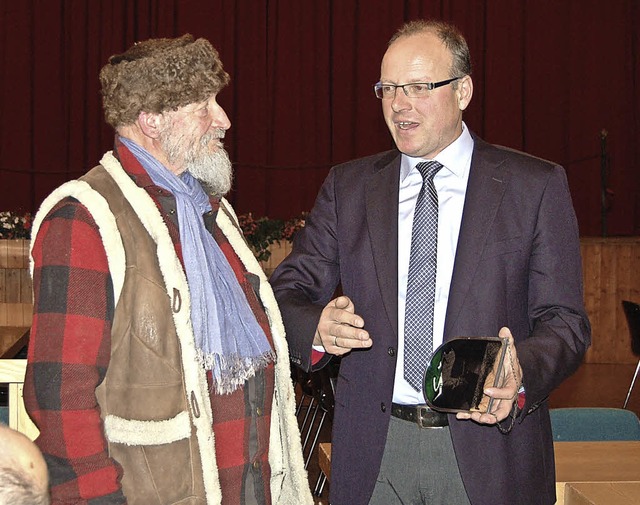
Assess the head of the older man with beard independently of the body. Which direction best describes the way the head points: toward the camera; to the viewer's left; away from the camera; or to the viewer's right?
to the viewer's right

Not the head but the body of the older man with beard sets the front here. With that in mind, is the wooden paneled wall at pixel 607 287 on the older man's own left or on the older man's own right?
on the older man's own left

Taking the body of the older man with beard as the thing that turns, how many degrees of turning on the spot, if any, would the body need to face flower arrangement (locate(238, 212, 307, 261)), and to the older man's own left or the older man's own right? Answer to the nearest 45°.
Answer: approximately 135° to the older man's own left

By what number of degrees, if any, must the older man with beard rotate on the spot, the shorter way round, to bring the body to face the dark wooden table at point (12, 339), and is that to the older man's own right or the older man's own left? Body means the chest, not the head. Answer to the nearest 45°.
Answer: approximately 135° to the older man's own left

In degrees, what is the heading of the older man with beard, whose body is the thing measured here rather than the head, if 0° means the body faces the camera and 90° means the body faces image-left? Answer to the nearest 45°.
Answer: approximately 315°

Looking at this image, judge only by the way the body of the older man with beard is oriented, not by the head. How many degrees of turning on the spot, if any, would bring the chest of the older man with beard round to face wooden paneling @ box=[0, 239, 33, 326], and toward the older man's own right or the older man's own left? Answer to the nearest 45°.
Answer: approximately 135° to the older man's own left

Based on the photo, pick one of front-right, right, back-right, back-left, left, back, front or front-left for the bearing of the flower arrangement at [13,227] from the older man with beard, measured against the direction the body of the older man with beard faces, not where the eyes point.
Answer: back-left

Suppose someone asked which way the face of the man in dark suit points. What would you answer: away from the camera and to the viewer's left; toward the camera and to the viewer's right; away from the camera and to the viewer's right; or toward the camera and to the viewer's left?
toward the camera and to the viewer's left
